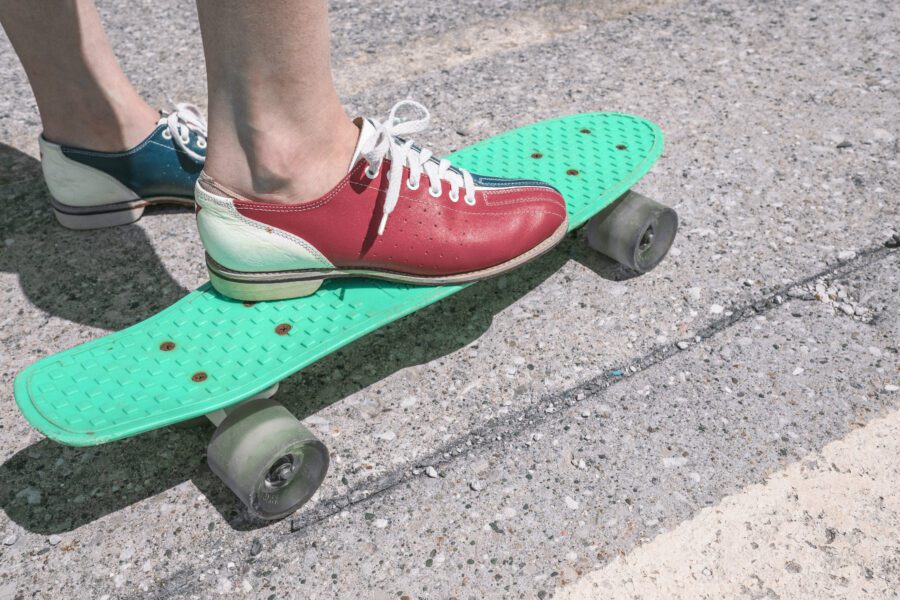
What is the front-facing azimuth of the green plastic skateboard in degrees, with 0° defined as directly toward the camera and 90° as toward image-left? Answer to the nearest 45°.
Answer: approximately 225°
